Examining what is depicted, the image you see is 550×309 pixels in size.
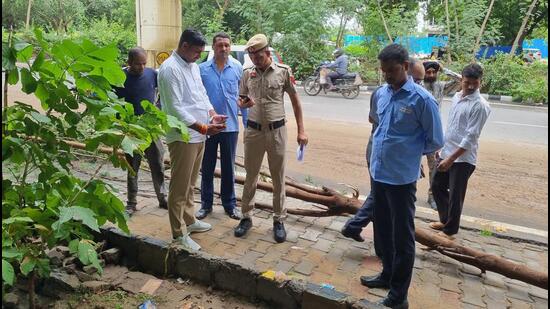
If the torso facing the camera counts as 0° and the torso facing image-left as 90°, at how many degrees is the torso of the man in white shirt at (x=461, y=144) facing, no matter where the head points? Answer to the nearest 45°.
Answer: approximately 45°

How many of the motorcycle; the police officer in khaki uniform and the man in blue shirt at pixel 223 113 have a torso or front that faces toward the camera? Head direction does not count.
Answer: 2

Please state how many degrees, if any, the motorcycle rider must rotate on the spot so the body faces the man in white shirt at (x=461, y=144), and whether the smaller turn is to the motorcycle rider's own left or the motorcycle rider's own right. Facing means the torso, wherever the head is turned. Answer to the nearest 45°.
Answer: approximately 90° to the motorcycle rider's own left

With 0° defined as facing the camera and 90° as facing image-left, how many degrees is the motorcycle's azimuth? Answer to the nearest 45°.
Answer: approximately 90°

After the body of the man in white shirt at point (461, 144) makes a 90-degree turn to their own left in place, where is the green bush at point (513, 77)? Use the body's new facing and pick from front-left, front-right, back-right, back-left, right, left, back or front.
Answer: back-left

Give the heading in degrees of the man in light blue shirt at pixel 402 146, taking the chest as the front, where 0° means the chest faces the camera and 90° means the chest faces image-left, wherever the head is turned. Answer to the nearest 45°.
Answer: approximately 45°
